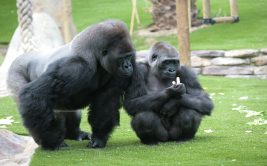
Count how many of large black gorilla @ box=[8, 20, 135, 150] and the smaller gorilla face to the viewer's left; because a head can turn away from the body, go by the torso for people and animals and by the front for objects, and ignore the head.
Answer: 0

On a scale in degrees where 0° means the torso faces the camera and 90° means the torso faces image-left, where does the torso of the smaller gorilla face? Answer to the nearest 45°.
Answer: approximately 0°

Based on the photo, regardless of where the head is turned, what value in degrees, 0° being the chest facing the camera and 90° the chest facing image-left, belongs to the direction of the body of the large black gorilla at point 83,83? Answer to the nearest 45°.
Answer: approximately 315°

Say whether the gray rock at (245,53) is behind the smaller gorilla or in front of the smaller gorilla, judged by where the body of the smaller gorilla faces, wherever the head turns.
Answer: behind

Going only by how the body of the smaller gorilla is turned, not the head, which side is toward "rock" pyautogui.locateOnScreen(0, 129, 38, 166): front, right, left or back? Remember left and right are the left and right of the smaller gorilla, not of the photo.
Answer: right

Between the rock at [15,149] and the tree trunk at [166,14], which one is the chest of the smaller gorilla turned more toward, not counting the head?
the rock

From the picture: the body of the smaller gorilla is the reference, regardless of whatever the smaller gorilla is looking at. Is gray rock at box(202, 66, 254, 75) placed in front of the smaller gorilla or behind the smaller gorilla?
behind

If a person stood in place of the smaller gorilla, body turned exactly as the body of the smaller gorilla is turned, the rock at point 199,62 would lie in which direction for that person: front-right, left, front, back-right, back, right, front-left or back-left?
back

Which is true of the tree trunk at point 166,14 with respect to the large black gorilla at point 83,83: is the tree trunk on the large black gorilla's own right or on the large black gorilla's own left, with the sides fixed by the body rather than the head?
on the large black gorilla's own left

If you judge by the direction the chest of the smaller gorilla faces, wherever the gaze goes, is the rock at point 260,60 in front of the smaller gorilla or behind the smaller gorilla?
behind
